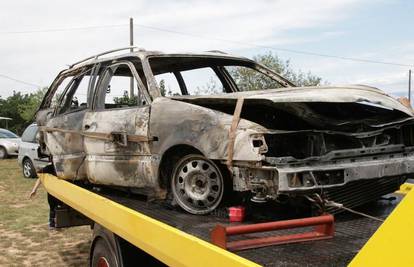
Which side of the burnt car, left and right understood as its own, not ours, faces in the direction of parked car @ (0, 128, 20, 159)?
back

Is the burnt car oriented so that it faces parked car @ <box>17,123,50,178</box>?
no

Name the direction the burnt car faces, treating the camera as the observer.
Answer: facing the viewer and to the right of the viewer

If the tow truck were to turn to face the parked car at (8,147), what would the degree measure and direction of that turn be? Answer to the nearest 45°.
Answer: approximately 180°

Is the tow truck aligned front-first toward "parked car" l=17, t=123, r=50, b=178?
no
